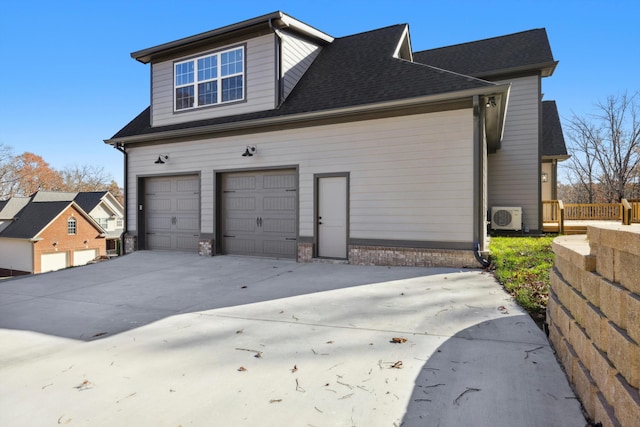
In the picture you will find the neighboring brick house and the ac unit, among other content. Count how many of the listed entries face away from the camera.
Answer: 0

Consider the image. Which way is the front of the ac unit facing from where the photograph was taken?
facing the viewer

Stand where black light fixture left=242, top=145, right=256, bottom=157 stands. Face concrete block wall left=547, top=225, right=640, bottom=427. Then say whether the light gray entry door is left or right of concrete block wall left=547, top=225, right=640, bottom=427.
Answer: left

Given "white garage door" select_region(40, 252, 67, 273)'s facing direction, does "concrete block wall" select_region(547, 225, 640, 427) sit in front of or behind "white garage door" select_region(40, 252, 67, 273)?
in front

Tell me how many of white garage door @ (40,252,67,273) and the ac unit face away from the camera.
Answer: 0

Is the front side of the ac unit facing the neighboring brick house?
no

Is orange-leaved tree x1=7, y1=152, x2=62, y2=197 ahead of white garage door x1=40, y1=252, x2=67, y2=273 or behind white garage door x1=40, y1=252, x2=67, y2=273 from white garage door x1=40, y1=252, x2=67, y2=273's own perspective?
behind

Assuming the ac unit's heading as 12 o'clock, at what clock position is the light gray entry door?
The light gray entry door is roughly at 1 o'clock from the ac unit.

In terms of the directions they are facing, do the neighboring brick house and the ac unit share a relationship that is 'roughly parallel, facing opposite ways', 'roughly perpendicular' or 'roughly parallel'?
roughly perpendicular

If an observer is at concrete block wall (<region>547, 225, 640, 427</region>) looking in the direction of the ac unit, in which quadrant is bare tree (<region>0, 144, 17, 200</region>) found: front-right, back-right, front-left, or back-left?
front-left

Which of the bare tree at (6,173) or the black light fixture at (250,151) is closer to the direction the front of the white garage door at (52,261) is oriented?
the black light fixture

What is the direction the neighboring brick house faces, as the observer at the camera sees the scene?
facing the viewer and to the right of the viewer

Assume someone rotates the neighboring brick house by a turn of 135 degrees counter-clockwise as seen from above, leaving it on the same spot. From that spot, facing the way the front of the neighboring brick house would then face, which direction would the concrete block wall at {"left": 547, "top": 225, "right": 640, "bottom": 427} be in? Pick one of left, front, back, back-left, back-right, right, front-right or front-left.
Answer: back
